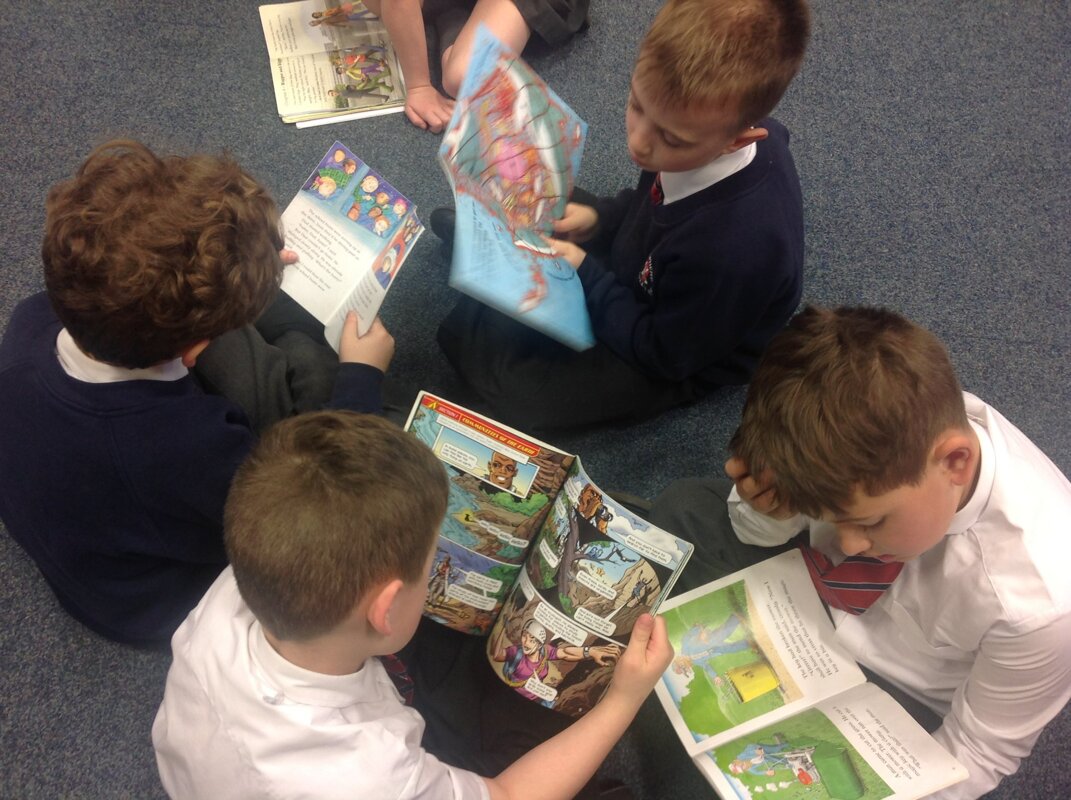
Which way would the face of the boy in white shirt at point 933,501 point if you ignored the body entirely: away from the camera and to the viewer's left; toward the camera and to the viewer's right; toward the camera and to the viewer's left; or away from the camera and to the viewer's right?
toward the camera and to the viewer's left

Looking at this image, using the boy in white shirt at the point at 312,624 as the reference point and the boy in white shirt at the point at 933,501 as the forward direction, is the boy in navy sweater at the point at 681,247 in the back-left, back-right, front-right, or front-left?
front-left

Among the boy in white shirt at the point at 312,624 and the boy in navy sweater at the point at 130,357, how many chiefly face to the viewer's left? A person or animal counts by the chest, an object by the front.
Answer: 0

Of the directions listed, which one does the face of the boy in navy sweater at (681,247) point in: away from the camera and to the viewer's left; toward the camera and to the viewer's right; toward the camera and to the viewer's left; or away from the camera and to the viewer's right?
toward the camera and to the viewer's left

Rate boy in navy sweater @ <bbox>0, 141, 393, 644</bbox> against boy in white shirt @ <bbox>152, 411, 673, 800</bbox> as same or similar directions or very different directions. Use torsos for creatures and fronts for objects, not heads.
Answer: same or similar directions

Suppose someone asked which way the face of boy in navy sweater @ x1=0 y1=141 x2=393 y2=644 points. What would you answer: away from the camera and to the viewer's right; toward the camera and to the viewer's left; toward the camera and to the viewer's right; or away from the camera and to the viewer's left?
away from the camera and to the viewer's right

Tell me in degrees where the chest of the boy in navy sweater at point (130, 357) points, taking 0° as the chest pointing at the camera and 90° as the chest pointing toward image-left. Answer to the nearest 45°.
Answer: approximately 225°

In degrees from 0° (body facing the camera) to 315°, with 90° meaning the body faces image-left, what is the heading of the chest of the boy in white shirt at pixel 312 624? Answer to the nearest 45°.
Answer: approximately 225°
